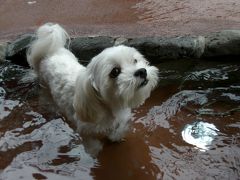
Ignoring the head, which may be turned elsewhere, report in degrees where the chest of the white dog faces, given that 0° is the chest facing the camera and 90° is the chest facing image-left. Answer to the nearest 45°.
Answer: approximately 315°

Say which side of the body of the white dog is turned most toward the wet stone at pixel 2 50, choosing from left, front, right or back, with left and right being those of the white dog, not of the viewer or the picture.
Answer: back
